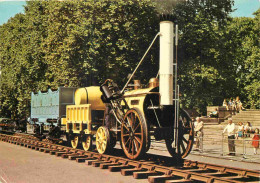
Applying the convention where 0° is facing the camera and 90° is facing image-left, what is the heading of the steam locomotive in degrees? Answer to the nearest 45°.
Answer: approximately 315°

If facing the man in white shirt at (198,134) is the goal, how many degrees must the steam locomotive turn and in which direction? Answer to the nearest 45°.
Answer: approximately 90° to its left

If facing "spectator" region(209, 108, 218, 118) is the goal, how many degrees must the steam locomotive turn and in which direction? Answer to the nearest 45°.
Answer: approximately 135° to its left
